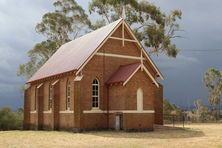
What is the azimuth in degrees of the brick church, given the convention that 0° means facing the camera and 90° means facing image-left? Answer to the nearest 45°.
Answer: approximately 315°
